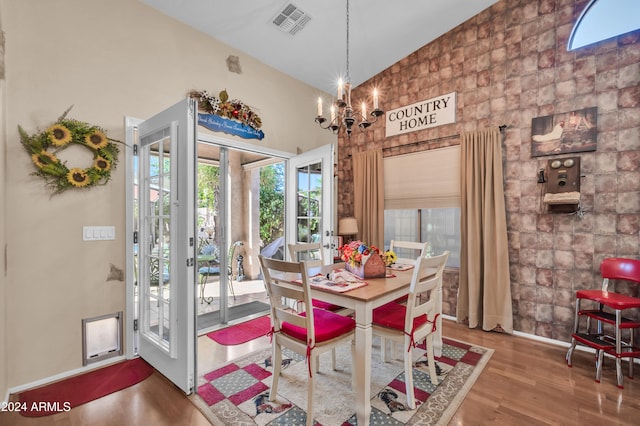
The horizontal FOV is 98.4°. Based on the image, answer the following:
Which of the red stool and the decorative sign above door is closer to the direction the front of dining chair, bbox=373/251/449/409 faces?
the decorative sign above door

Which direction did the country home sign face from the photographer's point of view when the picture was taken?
facing the viewer and to the left of the viewer

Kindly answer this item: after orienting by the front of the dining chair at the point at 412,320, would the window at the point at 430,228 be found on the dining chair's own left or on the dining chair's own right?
on the dining chair's own right

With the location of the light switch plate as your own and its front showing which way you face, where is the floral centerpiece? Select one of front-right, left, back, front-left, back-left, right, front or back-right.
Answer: front-left

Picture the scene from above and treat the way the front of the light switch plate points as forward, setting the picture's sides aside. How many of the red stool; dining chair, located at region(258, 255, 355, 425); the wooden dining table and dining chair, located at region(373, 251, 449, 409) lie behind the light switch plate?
0

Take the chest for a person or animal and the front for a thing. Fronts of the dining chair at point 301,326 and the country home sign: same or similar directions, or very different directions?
very different directions

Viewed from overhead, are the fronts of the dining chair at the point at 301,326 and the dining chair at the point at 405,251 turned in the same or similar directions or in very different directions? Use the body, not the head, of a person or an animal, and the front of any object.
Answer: very different directions

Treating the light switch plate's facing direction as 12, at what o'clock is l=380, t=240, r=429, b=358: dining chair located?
The dining chair is roughly at 10 o'clock from the light switch plate.

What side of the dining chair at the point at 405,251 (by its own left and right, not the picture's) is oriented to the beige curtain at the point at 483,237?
back

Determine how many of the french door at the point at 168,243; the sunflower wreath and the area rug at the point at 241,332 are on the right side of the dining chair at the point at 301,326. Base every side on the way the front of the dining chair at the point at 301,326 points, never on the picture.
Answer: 0

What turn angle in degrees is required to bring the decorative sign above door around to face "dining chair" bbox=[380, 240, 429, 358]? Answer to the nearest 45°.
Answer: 0° — it already faces it

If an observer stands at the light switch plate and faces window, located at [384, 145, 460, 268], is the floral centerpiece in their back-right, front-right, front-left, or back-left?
front-right
